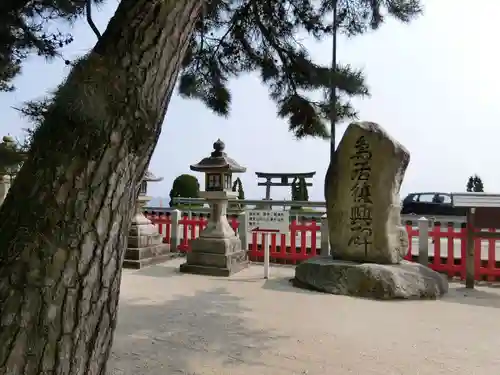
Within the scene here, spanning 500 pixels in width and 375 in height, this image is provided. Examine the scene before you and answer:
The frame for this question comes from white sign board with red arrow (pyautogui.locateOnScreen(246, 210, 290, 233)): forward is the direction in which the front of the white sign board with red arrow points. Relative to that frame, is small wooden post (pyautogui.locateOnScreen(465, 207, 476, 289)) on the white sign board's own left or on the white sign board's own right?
on the white sign board's own left

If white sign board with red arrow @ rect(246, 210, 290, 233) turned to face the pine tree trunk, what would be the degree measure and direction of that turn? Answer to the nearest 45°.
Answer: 0° — it already faces it

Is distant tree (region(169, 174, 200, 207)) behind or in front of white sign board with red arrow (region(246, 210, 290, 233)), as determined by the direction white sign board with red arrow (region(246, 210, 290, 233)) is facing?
behind

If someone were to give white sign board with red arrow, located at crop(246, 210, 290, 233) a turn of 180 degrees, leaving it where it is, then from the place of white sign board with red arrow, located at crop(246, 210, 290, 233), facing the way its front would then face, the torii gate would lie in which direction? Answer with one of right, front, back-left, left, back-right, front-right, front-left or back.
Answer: front

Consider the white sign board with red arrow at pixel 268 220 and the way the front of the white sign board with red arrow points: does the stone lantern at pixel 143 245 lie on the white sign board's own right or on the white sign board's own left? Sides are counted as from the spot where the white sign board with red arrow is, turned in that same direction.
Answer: on the white sign board's own right

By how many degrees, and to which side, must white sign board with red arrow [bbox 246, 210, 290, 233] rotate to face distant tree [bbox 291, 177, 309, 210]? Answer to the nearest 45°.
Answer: approximately 180°

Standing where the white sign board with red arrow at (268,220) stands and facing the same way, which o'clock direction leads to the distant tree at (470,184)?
The distant tree is roughly at 7 o'clock from the white sign board with red arrow.

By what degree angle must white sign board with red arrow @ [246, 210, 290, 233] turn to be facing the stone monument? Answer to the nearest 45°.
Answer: approximately 45° to its left

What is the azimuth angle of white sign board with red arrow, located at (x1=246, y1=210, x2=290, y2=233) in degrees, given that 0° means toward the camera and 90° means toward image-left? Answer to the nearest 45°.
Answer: approximately 0°
